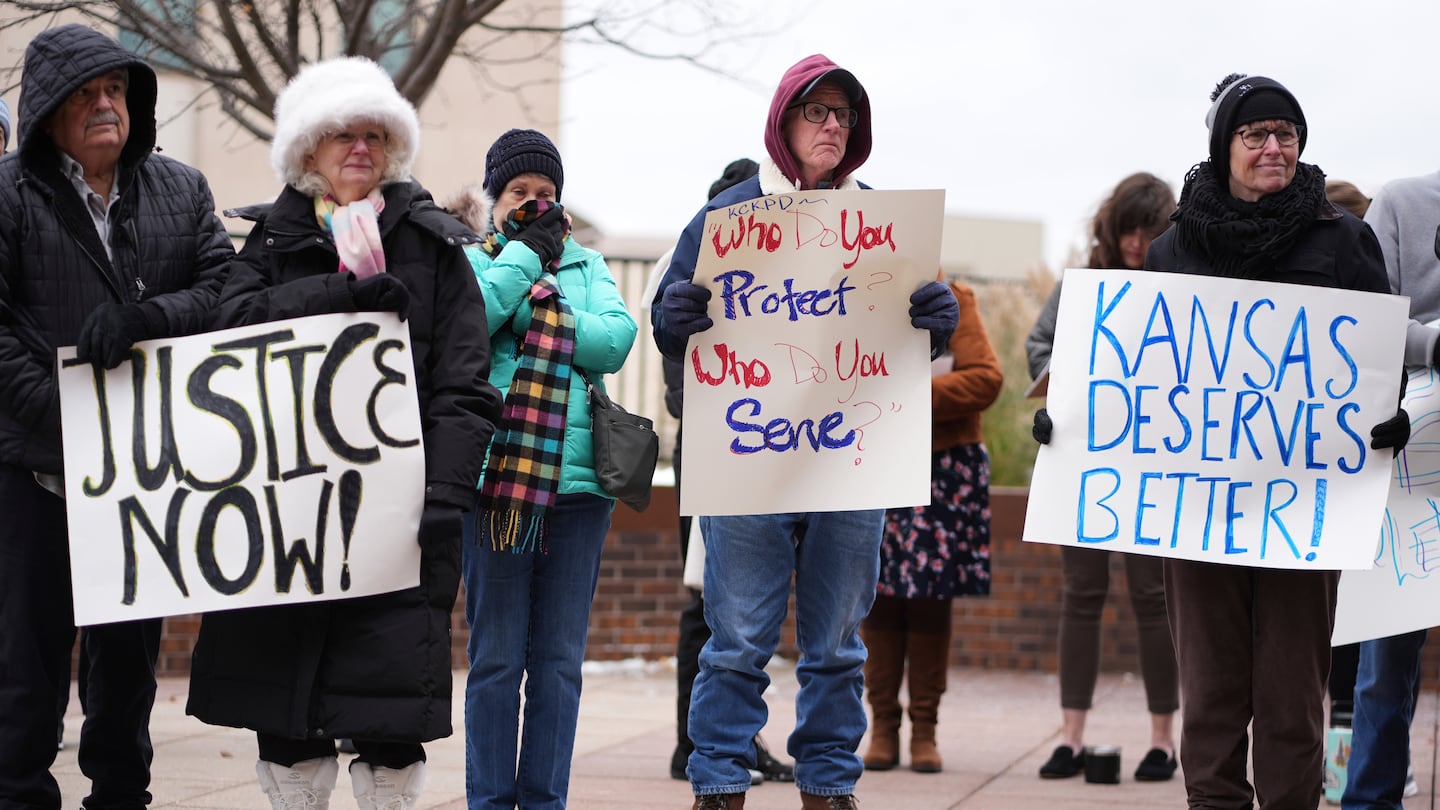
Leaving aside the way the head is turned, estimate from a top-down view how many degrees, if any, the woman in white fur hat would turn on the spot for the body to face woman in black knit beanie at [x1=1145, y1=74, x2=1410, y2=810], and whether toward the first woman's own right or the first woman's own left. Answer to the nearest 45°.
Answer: approximately 90° to the first woman's own left

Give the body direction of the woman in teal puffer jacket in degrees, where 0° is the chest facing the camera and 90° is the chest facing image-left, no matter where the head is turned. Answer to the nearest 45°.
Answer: approximately 0°

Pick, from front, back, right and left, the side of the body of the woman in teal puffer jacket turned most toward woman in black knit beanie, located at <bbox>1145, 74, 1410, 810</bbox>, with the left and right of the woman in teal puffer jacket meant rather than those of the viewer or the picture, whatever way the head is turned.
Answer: left

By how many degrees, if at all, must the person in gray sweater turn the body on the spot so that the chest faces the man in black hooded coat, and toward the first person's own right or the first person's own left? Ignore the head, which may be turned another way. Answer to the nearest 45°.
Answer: approximately 45° to the first person's own right

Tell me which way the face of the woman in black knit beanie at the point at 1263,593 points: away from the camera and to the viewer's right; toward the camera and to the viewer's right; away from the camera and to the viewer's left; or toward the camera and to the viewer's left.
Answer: toward the camera and to the viewer's right

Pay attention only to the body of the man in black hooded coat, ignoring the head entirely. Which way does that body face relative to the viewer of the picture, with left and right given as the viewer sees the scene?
facing the viewer and to the right of the viewer

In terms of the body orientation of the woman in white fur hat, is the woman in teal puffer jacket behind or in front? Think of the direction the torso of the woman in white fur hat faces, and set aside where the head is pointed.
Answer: behind

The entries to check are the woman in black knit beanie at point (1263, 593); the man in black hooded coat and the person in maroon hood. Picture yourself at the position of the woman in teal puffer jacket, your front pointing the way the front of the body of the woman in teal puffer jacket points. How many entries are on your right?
1

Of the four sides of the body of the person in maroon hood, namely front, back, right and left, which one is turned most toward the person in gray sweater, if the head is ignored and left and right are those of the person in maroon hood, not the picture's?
left

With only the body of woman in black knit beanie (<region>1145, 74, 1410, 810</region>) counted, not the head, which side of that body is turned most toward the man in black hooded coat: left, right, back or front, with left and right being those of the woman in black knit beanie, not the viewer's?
right
